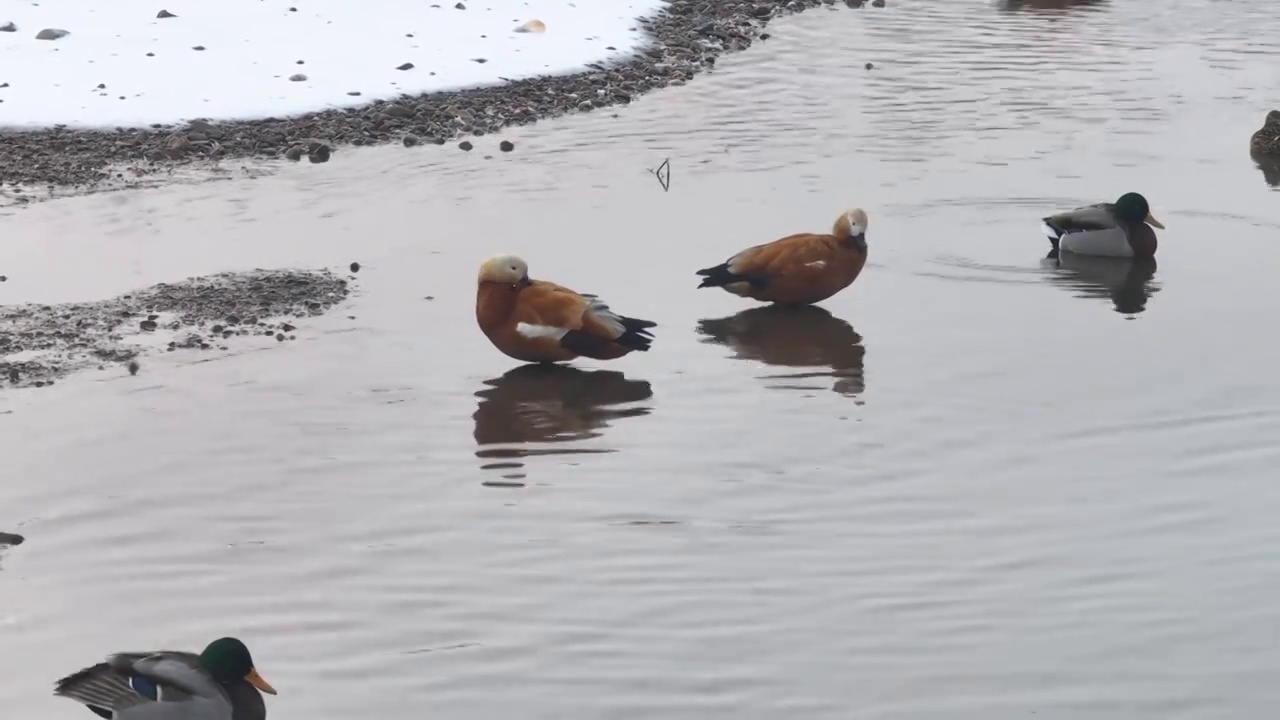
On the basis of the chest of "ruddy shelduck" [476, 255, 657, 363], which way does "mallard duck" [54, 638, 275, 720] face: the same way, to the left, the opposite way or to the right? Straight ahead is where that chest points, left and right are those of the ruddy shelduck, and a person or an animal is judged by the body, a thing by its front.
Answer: the opposite way

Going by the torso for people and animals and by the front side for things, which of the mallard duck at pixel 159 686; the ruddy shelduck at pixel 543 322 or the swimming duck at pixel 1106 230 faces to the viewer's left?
the ruddy shelduck

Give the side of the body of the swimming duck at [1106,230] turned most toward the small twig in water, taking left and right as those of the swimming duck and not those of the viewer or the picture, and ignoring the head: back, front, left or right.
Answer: back

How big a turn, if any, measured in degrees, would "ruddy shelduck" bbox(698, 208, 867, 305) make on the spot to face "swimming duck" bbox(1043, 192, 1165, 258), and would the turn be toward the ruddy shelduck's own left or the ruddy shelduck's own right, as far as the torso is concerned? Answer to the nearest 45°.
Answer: approximately 45° to the ruddy shelduck's own left

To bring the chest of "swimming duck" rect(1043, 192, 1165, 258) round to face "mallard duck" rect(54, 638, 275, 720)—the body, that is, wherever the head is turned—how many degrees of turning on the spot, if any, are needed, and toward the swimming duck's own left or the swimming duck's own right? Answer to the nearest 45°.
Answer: approximately 90° to the swimming duck's own right

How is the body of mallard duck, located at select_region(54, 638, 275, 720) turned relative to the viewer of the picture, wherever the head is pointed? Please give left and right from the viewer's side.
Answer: facing to the right of the viewer

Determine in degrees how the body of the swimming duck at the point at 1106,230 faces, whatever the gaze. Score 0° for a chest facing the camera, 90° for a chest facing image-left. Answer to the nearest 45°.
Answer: approximately 270°

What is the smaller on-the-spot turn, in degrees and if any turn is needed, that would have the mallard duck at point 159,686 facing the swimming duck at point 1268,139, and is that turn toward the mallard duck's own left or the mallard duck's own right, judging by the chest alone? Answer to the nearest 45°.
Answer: approximately 45° to the mallard duck's own left

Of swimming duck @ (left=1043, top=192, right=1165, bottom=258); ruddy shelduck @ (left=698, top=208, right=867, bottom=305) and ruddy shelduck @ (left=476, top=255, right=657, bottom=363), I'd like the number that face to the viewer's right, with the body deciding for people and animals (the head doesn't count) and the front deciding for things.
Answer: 2

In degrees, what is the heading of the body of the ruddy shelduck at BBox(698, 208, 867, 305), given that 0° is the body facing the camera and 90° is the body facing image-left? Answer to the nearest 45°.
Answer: approximately 270°

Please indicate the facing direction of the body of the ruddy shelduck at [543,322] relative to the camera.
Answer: to the viewer's left

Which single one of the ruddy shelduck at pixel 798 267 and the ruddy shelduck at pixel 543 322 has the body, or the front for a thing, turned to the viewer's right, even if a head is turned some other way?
the ruddy shelduck at pixel 798 267

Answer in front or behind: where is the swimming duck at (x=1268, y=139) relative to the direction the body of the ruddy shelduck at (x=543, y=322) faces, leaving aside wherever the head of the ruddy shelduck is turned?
behind
